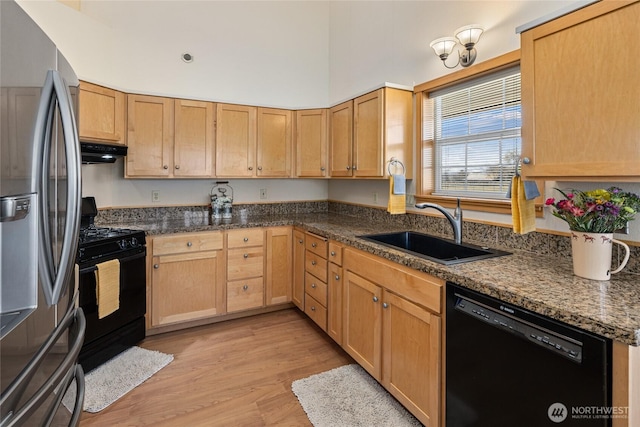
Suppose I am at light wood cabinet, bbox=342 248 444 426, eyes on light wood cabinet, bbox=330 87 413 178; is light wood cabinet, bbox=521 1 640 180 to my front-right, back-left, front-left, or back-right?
back-right

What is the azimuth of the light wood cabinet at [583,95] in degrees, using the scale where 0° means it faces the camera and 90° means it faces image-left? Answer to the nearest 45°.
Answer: approximately 45°

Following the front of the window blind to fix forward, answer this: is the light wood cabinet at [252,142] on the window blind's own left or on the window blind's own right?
on the window blind's own right

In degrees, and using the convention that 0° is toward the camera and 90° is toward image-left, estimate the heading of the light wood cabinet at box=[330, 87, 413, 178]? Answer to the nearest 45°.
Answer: approximately 45°

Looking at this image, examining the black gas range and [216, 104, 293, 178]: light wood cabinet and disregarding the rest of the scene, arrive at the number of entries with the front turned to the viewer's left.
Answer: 0

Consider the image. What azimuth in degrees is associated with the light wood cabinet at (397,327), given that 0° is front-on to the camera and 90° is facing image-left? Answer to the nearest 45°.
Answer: approximately 45°

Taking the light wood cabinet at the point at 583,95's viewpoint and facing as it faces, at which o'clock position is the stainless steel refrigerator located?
The stainless steel refrigerator is roughly at 12 o'clock from the light wood cabinet.

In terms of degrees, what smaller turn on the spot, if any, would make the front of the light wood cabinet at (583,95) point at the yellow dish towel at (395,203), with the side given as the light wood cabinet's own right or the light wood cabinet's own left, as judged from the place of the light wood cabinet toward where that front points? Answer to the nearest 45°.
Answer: approximately 90° to the light wood cabinet's own right
